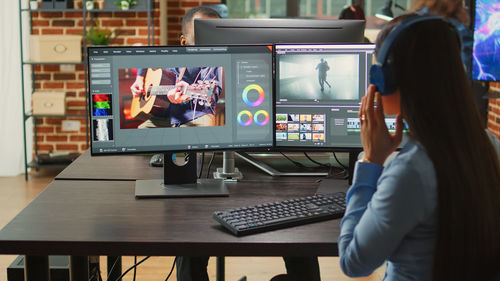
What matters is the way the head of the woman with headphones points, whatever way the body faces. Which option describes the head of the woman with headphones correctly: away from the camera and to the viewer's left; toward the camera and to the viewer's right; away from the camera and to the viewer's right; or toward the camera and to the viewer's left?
away from the camera and to the viewer's left

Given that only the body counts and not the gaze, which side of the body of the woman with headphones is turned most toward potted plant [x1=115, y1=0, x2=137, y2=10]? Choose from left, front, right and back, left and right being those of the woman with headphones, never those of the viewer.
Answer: front

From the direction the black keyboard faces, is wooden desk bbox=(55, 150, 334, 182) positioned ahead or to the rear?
to the rear

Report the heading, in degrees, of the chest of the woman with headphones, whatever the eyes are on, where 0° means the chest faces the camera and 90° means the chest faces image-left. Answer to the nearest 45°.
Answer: approximately 135°

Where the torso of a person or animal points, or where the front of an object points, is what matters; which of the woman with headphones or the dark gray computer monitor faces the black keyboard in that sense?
the woman with headphones

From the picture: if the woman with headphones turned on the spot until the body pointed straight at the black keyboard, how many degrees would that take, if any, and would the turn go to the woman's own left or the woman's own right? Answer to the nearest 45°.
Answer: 0° — they already face it

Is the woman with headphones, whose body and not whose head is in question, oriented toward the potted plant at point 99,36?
yes

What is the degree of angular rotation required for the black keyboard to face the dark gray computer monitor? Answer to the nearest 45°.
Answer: approximately 135° to its left

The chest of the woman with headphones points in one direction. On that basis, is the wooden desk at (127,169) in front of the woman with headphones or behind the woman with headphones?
in front

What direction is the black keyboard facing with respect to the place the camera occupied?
facing the viewer and to the right of the viewer

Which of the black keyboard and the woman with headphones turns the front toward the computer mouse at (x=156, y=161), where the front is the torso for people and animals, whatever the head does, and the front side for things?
the woman with headphones
